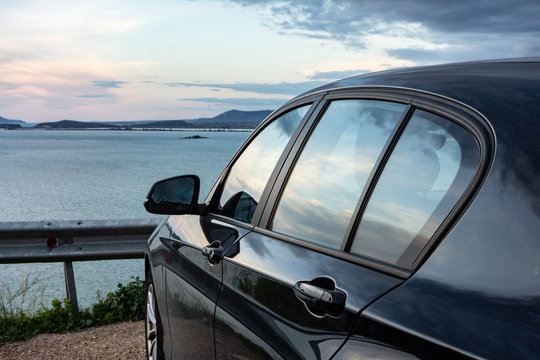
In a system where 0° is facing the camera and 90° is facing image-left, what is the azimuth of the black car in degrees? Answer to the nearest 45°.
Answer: approximately 135°
